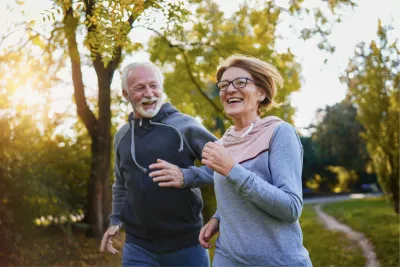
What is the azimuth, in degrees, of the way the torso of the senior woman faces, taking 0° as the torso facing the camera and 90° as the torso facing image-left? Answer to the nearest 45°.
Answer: approximately 45°

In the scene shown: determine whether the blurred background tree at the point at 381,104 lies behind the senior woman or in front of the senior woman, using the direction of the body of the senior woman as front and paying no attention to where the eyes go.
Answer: behind

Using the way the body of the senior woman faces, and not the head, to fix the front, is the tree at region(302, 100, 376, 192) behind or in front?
behind

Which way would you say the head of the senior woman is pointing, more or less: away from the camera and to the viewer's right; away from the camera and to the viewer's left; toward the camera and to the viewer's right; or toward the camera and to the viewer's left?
toward the camera and to the viewer's left

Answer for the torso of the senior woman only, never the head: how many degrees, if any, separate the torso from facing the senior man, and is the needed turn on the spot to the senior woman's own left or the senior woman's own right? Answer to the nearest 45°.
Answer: approximately 90° to the senior woman's own right

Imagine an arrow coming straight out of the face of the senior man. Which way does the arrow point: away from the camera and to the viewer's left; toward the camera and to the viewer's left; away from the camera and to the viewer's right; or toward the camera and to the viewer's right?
toward the camera and to the viewer's right
